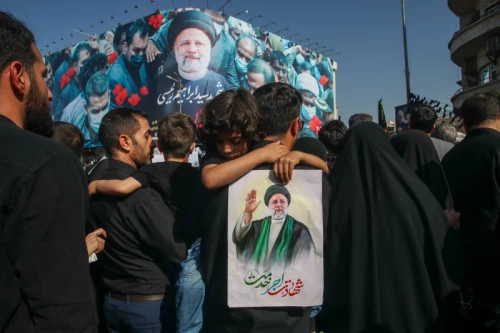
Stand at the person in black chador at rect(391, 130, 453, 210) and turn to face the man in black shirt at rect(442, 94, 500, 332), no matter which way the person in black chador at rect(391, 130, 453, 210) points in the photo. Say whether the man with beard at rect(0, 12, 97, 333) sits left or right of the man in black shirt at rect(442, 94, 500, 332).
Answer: right

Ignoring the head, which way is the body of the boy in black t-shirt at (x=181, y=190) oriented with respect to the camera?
away from the camera

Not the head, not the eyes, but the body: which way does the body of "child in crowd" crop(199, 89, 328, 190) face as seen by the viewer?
toward the camera

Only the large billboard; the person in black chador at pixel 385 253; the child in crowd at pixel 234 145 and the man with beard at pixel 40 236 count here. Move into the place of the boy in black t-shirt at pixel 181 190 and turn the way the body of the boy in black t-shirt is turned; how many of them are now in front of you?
1

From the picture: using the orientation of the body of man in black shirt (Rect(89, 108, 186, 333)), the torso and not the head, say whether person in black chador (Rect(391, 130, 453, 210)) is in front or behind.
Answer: in front

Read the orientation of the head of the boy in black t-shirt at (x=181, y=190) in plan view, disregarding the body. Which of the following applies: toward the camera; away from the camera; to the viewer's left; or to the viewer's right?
away from the camera

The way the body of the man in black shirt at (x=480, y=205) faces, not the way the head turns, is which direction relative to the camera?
away from the camera

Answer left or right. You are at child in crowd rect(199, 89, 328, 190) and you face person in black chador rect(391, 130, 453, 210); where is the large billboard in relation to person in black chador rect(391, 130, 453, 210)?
left

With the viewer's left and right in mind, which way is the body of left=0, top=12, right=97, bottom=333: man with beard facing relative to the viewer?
facing away from the viewer and to the right of the viewer

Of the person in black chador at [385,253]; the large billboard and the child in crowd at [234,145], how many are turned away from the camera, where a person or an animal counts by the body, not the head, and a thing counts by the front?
1

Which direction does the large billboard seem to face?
toward the camera

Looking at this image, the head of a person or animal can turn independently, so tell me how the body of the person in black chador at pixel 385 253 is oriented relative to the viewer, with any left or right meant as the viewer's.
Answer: facing away from the viewer

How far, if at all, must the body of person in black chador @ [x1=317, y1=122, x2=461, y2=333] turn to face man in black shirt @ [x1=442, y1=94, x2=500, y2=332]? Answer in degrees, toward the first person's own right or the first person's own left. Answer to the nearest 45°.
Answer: approximately 45° to the first person's own right
